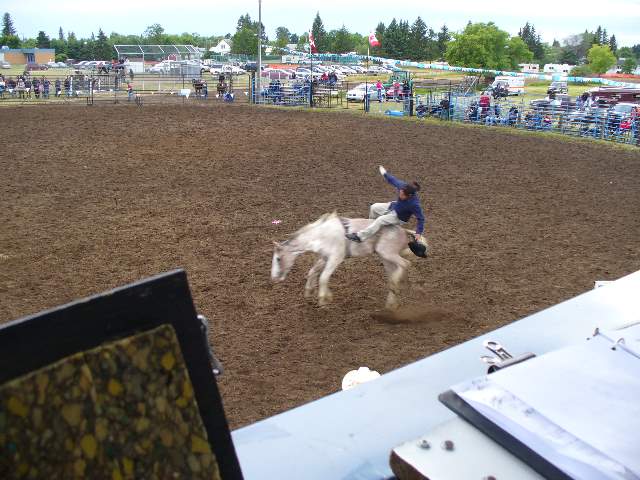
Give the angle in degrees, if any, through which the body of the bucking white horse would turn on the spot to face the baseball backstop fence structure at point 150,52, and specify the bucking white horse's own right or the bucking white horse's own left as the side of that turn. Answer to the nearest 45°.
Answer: approximately 90° to the bucking white horse's own right

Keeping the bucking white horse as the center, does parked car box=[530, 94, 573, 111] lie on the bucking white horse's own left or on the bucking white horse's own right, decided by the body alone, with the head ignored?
on the bucking white horse's own right

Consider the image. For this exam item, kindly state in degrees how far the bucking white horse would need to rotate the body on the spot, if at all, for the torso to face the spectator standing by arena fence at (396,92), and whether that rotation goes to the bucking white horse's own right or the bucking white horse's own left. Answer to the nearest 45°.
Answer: approximately 90° to the bucking white horse's own right

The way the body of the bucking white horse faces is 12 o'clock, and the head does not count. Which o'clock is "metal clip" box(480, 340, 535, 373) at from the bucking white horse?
The metal clip is roughly at 9 o'clock from the bucking white horse.

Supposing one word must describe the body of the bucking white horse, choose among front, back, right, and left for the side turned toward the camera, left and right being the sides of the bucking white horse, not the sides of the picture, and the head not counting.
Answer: left

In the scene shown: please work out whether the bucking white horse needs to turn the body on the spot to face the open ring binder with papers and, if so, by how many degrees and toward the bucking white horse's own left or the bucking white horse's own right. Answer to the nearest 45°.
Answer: approximately 90° to the bucking white horse's own left

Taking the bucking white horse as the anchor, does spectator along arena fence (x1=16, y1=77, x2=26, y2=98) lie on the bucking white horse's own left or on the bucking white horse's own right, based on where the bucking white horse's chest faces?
on the bucking white horse's own right

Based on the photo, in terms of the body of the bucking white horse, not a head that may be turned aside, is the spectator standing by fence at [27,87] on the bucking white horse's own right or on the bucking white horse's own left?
on the bucking white horse's own right

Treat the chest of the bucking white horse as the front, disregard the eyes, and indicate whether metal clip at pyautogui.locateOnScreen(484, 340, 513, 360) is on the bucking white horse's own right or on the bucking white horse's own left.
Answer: on the bucking white horse's own left

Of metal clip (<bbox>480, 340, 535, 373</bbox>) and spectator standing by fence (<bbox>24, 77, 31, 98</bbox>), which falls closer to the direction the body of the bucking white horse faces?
the spectator standing by fence
